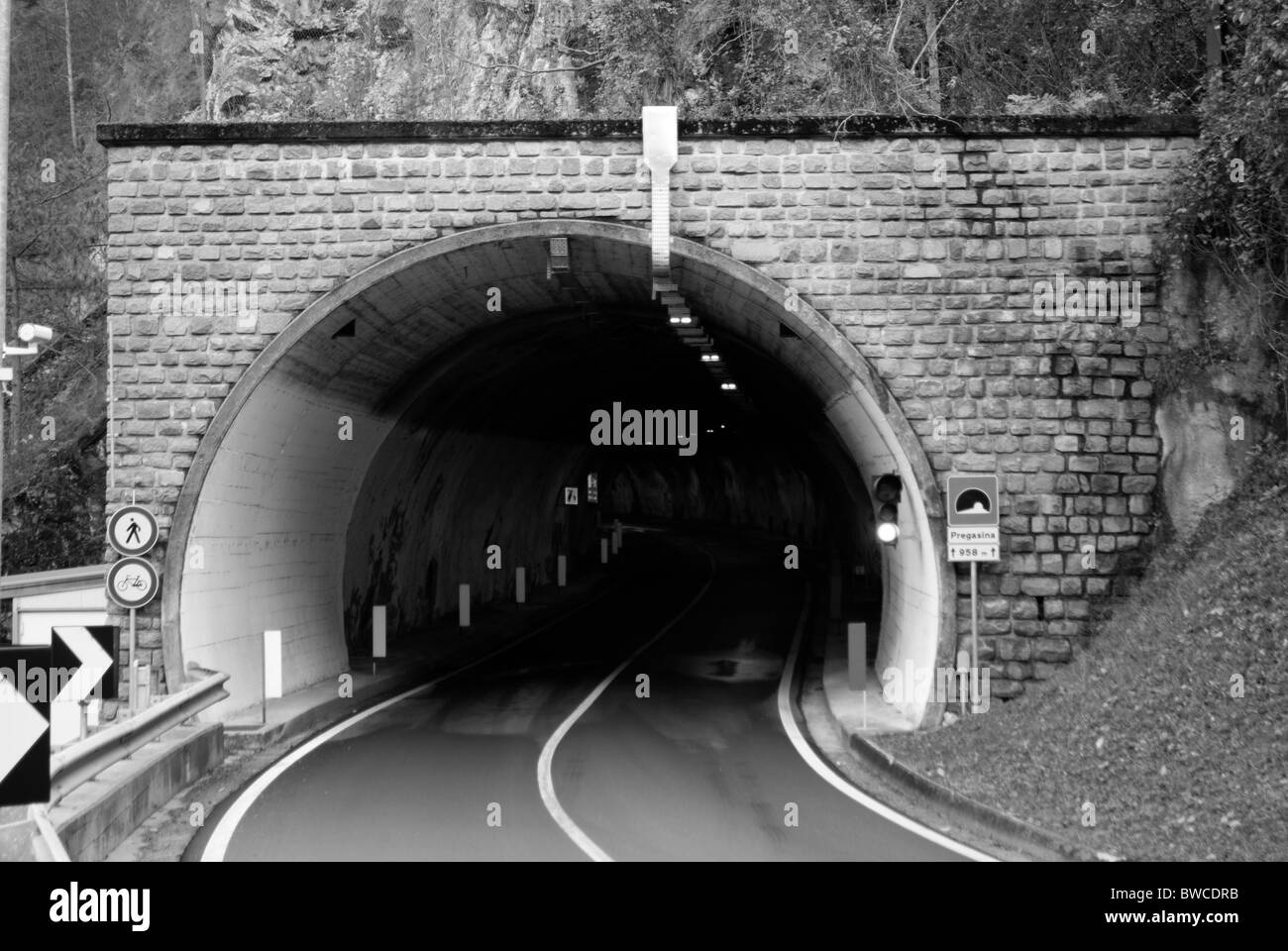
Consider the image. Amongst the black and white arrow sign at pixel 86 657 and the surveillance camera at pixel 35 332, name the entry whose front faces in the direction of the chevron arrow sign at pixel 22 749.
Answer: the black and white arrow sign

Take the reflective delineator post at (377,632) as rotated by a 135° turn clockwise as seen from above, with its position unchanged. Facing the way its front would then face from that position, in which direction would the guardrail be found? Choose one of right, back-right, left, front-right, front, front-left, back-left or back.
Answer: back-left

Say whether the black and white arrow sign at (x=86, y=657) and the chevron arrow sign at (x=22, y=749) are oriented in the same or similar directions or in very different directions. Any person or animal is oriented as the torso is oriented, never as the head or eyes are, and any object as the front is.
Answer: same or similar directions

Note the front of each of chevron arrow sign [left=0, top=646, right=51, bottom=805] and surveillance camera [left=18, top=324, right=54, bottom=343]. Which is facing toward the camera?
the chevron arrow sign

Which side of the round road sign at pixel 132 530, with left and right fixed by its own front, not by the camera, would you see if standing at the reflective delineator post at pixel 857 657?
left

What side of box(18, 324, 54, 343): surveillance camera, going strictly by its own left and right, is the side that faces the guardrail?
right

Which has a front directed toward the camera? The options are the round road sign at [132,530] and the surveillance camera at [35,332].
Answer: the round road sign

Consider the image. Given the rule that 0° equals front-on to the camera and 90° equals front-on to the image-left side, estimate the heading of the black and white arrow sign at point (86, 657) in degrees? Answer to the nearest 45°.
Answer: approximately 0°

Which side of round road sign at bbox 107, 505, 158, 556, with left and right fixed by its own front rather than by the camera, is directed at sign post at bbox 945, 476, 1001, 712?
left

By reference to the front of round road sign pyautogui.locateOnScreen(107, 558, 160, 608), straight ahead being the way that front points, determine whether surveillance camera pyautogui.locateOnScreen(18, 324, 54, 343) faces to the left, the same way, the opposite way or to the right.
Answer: to the left

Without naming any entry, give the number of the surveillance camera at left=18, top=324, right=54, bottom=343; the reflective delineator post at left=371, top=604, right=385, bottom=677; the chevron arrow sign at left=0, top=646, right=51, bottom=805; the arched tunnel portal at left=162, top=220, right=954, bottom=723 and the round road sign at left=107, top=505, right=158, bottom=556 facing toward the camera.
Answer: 4

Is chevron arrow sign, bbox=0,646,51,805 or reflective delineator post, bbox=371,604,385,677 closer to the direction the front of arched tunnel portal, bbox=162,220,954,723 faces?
the chevron arrow sign

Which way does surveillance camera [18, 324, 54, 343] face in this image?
to the viewer's right

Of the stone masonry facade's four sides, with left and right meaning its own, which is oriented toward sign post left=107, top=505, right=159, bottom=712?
right

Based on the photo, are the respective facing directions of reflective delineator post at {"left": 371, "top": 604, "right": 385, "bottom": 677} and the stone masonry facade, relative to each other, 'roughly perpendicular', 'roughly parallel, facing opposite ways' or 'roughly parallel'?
roughly parallel

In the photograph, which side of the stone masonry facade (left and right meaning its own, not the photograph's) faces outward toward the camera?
front

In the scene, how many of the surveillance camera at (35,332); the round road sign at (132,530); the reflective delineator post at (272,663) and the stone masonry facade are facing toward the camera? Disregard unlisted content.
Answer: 3

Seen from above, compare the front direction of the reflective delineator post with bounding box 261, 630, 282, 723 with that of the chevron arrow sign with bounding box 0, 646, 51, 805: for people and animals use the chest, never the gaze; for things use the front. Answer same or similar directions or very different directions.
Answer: same or similar directions
